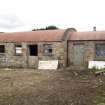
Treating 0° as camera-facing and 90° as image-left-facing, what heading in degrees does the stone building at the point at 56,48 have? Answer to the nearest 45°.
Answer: approximately 0°
